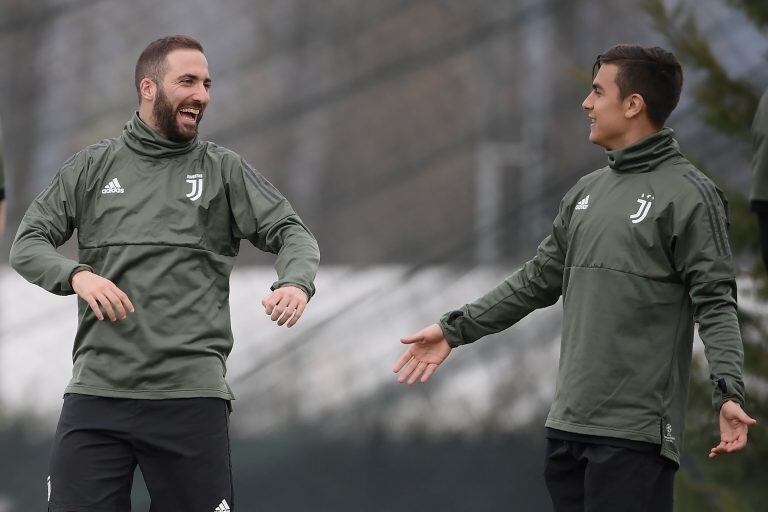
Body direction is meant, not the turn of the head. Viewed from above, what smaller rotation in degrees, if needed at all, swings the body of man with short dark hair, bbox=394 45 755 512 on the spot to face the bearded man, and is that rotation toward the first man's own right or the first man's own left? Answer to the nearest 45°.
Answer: approximately 45° to the first man's own right

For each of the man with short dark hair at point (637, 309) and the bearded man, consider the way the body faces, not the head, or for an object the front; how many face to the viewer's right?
0

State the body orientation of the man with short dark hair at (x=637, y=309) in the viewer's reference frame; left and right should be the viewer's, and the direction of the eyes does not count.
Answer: facing the viewer and to the left of the viewer

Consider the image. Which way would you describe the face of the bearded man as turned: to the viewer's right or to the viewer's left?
to the viewer's right

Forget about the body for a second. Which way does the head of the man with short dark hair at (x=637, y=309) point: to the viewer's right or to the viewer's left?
to the viewer's left

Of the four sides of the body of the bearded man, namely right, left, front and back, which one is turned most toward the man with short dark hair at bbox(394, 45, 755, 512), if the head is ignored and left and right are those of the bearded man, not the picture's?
left

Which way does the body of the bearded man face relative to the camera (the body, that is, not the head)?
toward the camera
